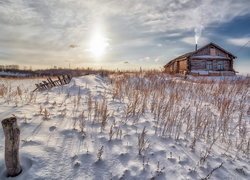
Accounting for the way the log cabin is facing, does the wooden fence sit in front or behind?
in front

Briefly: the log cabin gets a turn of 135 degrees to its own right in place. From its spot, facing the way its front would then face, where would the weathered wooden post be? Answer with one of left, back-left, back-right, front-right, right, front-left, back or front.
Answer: back-left

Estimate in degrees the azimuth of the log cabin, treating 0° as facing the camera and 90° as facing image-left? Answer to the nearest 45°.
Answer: approximately 0°
